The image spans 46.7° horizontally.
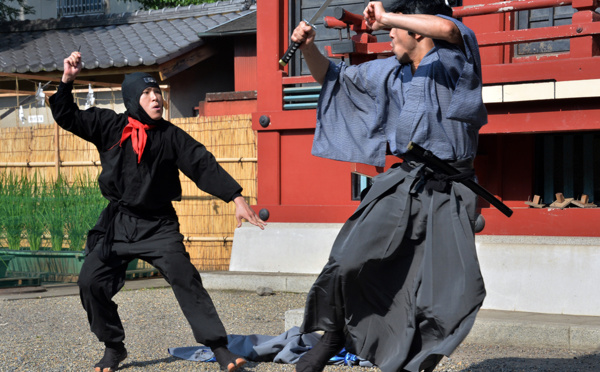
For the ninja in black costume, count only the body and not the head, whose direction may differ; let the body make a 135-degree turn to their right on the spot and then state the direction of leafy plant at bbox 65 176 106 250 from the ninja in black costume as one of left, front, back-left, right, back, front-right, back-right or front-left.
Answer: right

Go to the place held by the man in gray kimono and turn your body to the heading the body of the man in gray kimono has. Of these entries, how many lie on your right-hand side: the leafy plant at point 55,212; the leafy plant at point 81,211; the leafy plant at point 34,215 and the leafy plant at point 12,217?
4

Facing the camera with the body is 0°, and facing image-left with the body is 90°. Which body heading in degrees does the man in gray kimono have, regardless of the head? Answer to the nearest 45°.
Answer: approximately 45°

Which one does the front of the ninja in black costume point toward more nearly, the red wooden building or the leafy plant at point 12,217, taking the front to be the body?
the red wooden building

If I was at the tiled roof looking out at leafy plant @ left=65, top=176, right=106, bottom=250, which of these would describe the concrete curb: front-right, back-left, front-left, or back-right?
front-left

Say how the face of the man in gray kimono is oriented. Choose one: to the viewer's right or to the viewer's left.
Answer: to the viewer's left

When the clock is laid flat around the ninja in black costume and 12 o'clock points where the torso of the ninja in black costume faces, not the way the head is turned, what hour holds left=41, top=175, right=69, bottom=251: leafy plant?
The leafy plant is roughly at 7 o'clock from the ninja in black costume.

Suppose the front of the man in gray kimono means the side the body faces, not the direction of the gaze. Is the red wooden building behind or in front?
behind

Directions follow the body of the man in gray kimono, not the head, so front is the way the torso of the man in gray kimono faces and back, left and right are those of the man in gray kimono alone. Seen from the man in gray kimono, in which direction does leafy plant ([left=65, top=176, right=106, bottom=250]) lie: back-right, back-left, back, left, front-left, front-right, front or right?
right

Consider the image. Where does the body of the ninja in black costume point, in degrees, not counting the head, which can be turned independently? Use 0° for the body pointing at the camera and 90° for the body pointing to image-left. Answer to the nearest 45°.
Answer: approximately 315°
